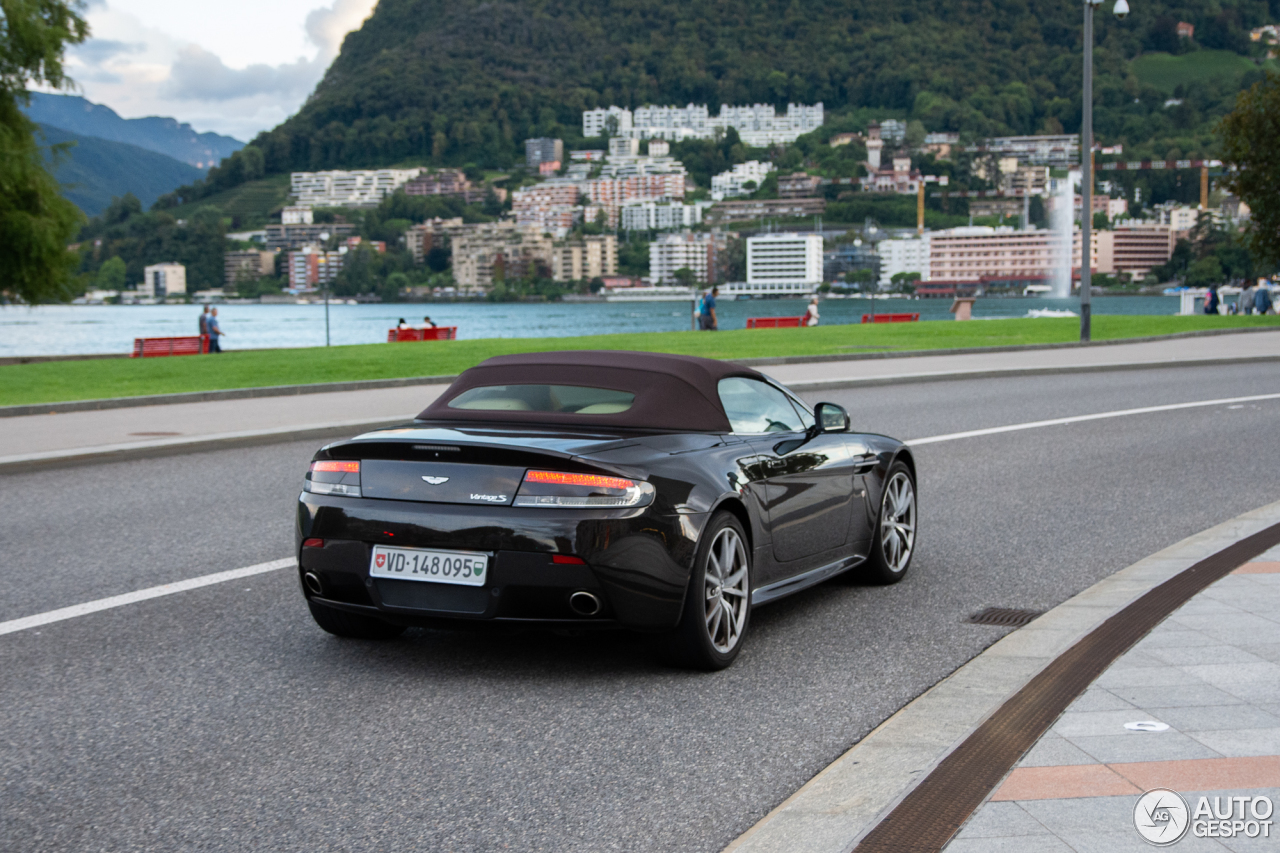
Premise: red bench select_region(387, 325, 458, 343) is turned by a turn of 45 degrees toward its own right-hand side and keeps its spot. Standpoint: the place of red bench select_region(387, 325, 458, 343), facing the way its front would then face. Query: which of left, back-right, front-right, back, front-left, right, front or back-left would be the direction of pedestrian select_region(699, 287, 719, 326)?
front-right

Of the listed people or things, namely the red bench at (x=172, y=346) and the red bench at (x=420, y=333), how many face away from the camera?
2

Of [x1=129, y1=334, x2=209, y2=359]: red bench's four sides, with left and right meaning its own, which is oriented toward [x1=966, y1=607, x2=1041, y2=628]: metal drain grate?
back

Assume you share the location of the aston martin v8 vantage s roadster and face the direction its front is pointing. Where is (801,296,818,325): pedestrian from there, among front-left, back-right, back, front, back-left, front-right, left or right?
front-left

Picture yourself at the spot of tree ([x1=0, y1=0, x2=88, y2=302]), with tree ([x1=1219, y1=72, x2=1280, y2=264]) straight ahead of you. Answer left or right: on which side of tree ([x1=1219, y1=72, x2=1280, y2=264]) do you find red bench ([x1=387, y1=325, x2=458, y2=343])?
left

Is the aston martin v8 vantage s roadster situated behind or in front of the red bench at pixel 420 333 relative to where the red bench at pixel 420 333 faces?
behind

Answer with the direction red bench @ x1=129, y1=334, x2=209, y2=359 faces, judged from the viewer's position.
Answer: facing away from the viewer

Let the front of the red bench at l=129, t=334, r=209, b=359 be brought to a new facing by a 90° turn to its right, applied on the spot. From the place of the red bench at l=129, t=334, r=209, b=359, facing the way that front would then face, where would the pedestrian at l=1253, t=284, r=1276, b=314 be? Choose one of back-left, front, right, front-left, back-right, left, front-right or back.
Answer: front

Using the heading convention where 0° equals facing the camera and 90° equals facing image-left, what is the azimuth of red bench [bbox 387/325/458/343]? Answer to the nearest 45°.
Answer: approximately 180°

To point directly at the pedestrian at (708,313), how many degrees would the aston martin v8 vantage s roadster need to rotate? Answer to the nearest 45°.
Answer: approximately 45° to its left

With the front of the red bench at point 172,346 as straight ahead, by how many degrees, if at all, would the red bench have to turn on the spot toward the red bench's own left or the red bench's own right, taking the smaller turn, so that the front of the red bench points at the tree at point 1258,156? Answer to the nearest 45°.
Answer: approximately 90° to the red bench's own right

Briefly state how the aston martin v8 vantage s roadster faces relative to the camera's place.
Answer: facing away from the viewer and to the right of the viewer

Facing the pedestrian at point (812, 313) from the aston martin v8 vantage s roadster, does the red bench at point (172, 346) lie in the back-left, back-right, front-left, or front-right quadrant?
front-left

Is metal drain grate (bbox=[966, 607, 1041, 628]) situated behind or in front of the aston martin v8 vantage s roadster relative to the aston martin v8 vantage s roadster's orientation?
in front
